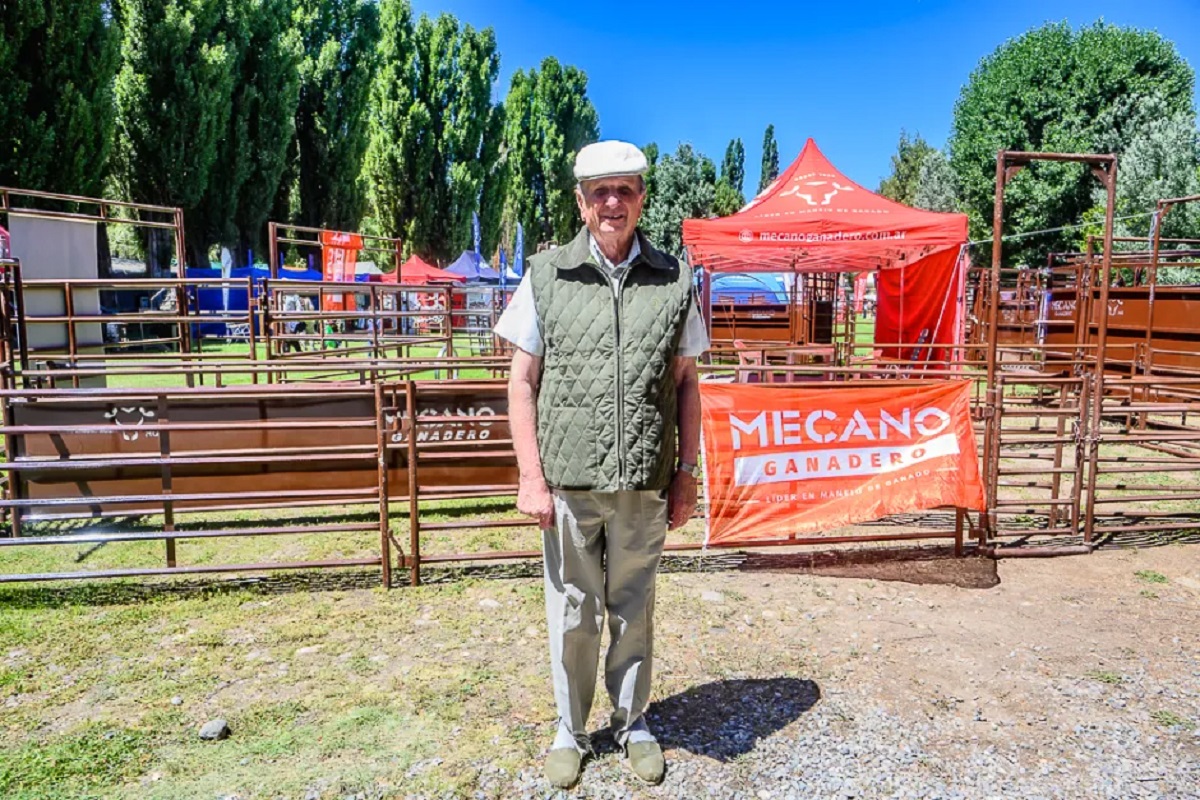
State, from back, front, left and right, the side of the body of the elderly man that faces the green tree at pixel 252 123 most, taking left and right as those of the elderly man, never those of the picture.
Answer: back

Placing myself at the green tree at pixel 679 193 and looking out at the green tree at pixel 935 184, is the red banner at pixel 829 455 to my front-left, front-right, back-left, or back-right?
front-right

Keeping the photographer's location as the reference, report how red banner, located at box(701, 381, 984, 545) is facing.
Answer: facing the viewer

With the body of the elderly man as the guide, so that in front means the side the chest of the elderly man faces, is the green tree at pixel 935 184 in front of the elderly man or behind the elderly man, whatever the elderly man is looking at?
behind

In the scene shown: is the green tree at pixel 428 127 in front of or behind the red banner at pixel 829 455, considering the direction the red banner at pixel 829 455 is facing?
behind

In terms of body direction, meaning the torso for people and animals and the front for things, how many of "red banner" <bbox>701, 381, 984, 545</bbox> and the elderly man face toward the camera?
2

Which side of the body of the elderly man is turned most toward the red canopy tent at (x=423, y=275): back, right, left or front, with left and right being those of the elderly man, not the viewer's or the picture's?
back

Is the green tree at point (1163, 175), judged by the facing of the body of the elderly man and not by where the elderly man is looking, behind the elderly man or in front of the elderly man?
behind

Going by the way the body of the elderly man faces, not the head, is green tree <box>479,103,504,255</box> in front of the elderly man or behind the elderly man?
behind

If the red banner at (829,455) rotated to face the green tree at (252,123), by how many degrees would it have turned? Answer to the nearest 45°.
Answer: approximately 135° to its right

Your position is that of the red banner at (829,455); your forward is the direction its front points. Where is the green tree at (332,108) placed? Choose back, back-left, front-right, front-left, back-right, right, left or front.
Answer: back-right

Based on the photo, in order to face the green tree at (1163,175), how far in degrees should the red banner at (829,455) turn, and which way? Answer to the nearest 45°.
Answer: approximately 180°
